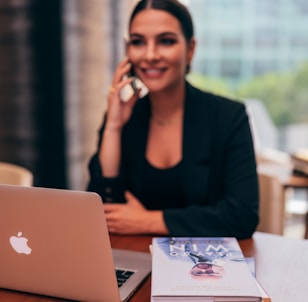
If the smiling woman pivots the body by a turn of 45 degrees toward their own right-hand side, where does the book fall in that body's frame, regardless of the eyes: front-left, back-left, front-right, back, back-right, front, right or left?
left

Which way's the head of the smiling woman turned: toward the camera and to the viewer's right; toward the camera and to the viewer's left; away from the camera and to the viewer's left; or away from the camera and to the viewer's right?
toward the camera and to the viewer's left

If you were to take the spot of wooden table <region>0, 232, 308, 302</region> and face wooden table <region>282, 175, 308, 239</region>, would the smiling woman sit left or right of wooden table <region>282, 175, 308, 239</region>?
left

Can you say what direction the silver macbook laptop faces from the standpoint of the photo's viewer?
facing away from the viewer and to the right of the viewer

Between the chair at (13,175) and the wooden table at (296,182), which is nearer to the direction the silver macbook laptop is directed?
the wooden table

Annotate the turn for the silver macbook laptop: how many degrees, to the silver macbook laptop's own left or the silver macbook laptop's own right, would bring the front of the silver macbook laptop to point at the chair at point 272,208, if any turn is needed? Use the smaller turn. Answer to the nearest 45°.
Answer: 0° — it already faces it

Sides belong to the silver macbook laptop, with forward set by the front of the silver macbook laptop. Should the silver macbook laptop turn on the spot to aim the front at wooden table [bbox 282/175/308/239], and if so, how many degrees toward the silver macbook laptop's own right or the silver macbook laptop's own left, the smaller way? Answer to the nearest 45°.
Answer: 0° — it already faces it

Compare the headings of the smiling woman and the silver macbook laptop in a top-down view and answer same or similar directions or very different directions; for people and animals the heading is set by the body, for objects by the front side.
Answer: very different directions
